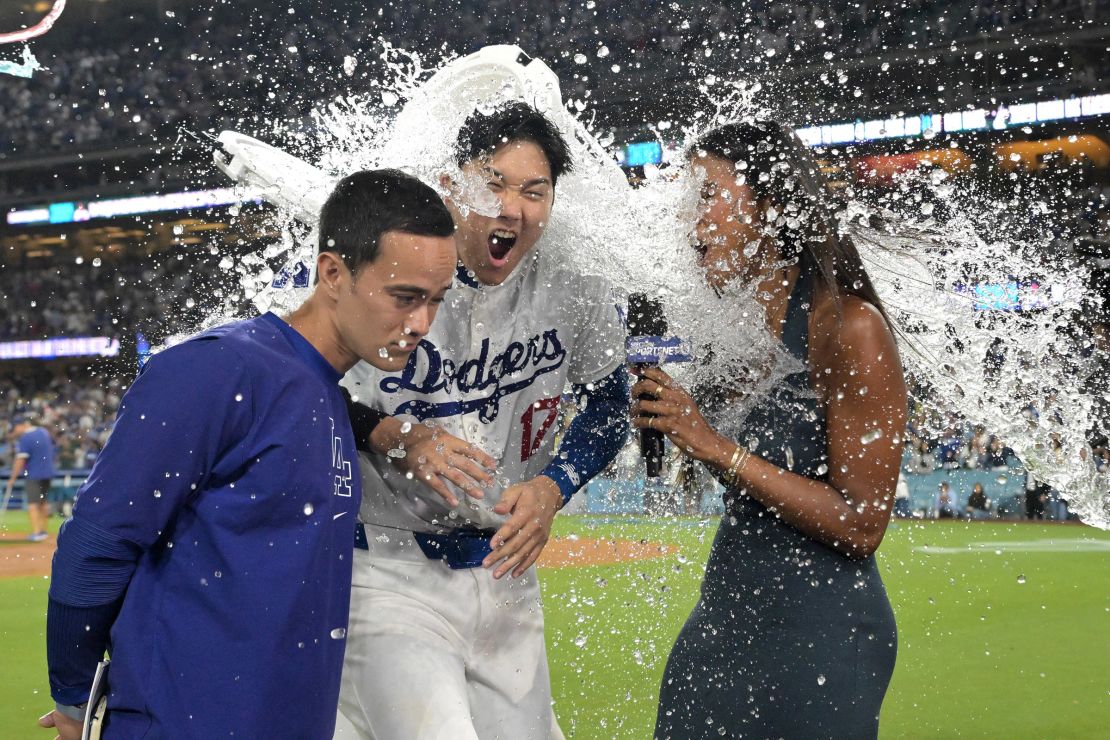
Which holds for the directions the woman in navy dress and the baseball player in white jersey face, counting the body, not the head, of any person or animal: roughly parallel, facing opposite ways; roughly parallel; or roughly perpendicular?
roughly perpendicular

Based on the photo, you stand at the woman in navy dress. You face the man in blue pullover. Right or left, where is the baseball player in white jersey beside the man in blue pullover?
right

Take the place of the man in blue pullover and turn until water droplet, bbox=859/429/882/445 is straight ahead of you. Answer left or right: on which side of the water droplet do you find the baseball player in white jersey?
left

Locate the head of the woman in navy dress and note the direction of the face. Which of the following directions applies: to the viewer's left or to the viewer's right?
to the viewer's left

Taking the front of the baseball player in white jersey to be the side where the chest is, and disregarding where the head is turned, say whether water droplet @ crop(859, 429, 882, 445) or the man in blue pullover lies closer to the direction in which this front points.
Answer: the man in blue pullover

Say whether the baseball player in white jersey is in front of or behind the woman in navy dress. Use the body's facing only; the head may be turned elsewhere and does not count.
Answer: in front

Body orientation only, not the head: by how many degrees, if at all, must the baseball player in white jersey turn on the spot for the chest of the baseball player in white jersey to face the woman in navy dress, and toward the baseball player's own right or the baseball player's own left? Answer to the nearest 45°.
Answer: approximately 45° to the baseball player's own left

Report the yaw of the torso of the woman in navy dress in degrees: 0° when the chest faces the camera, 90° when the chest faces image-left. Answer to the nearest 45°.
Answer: approximately 90°

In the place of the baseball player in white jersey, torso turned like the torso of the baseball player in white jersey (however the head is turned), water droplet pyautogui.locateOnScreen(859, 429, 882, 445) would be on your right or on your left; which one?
on your left

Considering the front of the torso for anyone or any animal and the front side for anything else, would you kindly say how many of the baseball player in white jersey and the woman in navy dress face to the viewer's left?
1

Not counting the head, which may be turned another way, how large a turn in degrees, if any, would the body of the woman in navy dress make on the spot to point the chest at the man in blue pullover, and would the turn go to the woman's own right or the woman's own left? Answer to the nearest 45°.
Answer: approximately 45° to the woman's own left

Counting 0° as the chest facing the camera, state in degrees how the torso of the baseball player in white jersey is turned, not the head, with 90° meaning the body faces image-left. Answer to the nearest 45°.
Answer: approximately 0°
